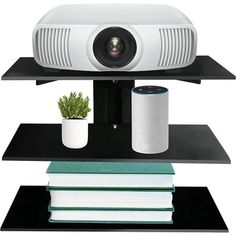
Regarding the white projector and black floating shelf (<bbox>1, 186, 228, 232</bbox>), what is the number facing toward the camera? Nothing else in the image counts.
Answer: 2

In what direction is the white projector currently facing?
toward the camera

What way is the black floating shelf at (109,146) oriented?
toward the camera

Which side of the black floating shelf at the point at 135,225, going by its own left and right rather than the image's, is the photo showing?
front

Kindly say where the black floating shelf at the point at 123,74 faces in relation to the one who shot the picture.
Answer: facing the viewer
